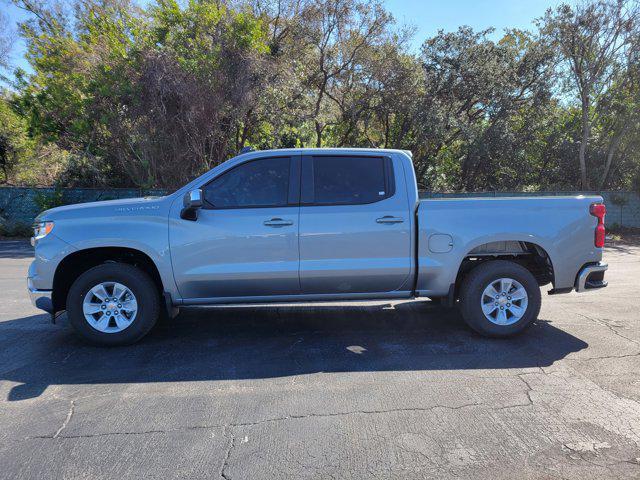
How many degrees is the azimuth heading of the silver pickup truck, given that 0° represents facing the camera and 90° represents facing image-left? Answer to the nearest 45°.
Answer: approximately 90°
